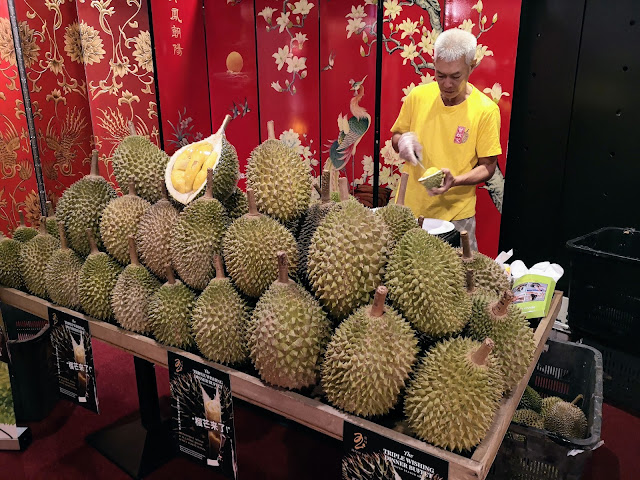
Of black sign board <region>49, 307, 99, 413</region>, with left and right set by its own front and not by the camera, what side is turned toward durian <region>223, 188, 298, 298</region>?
left

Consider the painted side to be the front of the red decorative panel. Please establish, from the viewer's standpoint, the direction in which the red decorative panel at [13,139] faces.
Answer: facing the viewer

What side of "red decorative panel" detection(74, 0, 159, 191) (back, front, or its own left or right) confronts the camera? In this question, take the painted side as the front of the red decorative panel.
front

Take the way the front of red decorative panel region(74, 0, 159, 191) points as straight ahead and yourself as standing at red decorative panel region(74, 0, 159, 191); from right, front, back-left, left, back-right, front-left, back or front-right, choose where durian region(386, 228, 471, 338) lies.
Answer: front

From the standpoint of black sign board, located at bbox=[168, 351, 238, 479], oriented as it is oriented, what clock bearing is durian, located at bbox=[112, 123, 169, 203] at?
The durian is roughly at 4 o'clock from the black sign board.

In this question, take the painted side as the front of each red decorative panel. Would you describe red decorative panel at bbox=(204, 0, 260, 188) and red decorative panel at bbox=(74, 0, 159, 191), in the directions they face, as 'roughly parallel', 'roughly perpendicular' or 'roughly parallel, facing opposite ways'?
roughly parallel

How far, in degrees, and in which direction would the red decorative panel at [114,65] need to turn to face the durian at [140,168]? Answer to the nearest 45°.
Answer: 0° — it already faces it

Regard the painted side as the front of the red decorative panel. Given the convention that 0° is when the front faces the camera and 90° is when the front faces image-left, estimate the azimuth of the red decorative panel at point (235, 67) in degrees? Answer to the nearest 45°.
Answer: approximately 0°

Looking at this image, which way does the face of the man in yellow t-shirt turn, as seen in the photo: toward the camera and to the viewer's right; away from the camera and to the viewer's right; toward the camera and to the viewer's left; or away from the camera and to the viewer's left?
toward the camera and to the viewer's left

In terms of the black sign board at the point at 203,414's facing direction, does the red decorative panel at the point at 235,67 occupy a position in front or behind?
behind
